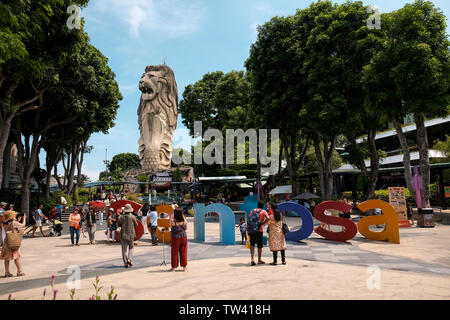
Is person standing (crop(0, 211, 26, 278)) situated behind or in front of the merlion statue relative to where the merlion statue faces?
in front

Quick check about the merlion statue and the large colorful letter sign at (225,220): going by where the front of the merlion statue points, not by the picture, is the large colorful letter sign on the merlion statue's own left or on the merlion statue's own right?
on the merlion statue's own left

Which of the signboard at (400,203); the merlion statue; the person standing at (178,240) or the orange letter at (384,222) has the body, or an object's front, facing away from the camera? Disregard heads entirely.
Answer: the person standing

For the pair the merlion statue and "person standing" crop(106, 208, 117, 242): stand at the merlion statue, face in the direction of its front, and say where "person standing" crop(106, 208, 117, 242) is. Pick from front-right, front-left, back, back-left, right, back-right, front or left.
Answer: front-left

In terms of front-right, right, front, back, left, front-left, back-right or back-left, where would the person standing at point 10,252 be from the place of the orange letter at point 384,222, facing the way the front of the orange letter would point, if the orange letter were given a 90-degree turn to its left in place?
back-right

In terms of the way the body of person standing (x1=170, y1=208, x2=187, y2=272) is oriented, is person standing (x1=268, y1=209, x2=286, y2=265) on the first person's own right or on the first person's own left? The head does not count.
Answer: on the first person's own right

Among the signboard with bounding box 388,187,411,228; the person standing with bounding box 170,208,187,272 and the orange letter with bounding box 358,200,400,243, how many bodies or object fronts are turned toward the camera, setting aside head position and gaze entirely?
2

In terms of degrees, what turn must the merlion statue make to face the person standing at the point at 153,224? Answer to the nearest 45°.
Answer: approximately 45° to its left

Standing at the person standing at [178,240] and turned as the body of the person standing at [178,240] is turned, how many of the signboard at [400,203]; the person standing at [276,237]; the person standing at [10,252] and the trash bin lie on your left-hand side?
1

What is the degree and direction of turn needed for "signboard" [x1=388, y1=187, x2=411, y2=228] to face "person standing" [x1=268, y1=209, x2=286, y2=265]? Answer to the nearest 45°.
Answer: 0° — it already faces them

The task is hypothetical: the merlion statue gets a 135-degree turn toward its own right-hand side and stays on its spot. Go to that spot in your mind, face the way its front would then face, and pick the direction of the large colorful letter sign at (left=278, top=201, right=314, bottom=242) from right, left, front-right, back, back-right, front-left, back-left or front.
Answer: back

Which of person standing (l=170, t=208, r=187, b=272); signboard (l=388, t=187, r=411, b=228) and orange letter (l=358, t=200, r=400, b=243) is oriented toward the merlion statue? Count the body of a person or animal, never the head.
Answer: the person standing

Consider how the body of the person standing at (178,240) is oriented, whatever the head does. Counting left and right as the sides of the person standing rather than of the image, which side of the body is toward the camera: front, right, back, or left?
back

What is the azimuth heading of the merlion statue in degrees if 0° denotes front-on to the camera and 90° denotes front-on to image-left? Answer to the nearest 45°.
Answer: approximately 45°

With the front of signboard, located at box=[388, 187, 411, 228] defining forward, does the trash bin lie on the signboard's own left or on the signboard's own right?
on the signboard's own left

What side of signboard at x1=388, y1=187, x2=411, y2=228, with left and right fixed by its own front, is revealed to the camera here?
front
